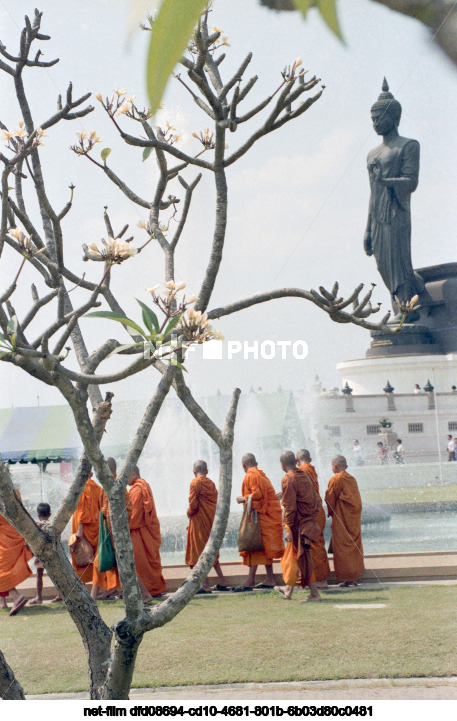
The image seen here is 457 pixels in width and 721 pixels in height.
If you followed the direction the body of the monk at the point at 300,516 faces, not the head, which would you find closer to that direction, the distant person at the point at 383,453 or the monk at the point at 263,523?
the monk

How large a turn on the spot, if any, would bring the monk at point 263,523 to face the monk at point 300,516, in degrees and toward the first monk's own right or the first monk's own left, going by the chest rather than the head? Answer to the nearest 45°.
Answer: approximately 135° to the first monk's own left

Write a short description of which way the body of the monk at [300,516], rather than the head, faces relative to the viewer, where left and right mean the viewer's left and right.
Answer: facing away from the viewer and to the left of the viewer

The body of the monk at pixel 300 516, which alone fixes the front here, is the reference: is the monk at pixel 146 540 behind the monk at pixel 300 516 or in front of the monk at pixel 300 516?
in front

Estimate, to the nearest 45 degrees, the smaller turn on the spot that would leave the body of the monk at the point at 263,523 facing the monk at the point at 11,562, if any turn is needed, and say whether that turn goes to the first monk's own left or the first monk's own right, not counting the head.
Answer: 0° — they already face them

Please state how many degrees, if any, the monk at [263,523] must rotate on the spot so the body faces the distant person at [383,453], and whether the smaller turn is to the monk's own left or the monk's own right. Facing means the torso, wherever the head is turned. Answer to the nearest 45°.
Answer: approximately 90° to the monk's own right

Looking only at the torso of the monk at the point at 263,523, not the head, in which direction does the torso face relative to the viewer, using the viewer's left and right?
facing to the left of the viewer

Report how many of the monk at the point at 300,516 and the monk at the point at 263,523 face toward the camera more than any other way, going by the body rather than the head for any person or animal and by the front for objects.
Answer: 0

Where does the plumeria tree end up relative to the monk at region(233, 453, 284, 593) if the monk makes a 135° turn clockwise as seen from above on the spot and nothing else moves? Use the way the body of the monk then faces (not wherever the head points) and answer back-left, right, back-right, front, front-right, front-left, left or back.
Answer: back-right

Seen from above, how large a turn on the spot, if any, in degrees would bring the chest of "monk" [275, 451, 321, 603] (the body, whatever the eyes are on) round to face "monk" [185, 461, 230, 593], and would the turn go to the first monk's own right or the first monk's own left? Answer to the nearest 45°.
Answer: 0° — they already face them
